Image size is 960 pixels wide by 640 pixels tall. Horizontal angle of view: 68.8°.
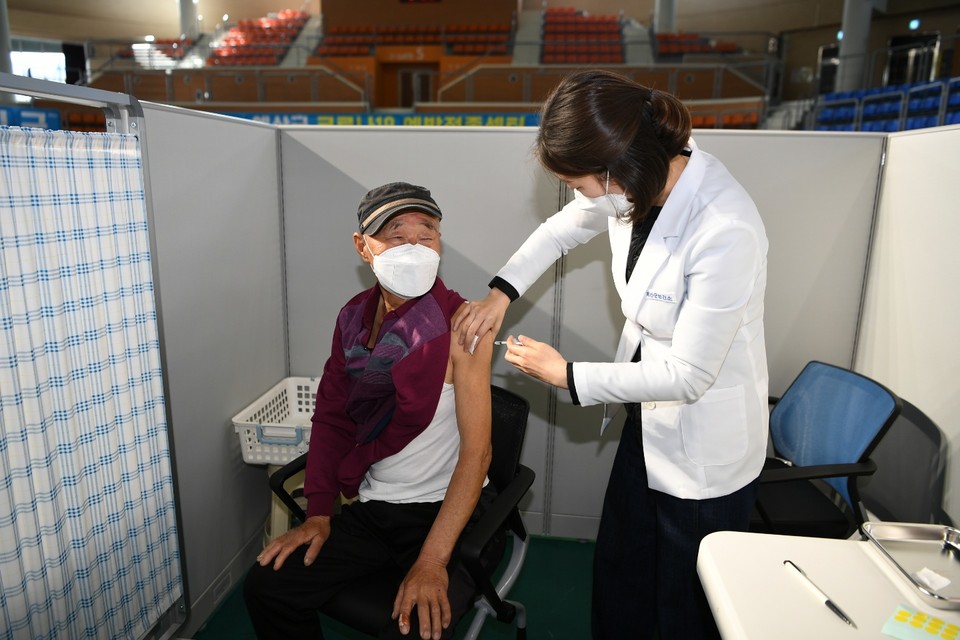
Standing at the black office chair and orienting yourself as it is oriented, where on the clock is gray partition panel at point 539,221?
The gray partition panel is roughly at 5 o'clock from the black office chair.

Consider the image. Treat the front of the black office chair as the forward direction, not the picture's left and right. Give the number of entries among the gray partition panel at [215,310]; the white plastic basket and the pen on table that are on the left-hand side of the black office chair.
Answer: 1

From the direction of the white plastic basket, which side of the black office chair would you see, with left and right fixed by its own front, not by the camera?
right

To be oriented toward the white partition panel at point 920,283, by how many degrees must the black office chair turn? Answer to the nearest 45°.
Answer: approximately 135° to its left

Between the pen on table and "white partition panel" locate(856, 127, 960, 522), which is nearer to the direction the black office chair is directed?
the pen on table

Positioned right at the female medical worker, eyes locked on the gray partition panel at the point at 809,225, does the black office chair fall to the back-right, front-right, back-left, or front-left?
back-left

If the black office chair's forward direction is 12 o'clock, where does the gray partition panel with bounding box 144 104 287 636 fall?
The gray partition panel is roughly at 3 o'clock from the black office chair.

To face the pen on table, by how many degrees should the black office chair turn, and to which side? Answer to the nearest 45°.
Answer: approximately 90° to its left
